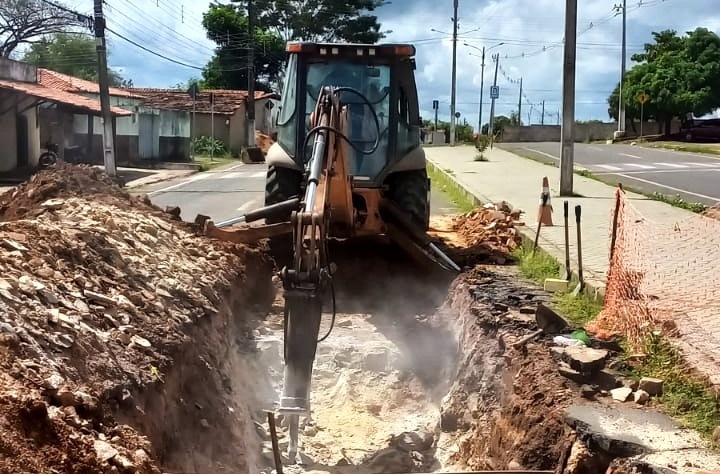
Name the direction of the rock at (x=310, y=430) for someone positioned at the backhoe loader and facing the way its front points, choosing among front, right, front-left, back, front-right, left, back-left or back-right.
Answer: back

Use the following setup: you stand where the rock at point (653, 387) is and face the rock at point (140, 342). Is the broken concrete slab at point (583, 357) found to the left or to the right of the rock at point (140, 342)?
right

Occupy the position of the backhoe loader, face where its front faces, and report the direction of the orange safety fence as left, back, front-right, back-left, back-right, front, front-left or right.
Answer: back-right

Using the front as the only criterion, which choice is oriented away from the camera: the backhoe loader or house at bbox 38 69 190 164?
the backhoe loader

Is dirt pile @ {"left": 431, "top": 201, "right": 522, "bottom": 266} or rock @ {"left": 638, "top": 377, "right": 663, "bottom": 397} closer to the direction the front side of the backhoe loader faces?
the dirt pile

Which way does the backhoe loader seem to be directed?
away from the camera
